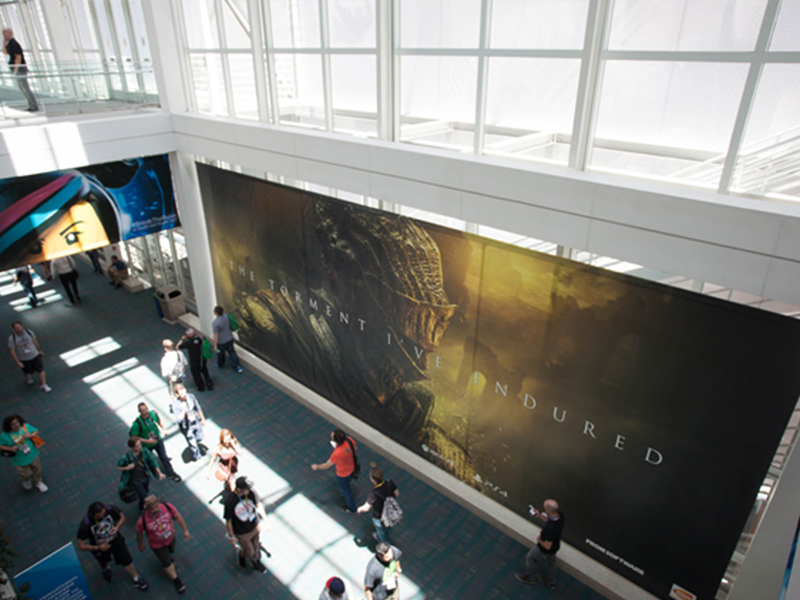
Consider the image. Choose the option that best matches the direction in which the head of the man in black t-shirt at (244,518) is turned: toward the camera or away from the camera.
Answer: toward the camera

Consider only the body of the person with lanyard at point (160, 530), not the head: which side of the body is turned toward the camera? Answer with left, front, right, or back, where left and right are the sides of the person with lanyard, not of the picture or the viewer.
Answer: front

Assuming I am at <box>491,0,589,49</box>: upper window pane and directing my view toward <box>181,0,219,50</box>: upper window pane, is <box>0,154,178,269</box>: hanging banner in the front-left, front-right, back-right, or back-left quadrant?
front-left

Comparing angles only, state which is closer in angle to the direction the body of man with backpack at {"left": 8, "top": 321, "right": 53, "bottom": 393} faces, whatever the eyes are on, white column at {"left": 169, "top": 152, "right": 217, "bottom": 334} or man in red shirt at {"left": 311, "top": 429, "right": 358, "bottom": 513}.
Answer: the man in red shirt

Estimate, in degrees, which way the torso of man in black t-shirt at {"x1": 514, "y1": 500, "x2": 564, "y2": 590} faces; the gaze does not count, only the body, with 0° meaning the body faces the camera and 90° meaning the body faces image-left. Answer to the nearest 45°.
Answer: approximately 90°

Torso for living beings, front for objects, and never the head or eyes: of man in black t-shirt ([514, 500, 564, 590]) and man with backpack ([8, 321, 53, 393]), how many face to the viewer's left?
1

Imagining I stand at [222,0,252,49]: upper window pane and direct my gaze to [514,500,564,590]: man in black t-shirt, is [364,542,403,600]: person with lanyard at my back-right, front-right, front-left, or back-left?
front-right

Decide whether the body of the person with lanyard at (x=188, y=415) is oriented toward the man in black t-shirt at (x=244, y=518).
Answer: yes

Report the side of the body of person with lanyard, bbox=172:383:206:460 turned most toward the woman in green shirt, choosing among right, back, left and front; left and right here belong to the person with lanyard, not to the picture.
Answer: right

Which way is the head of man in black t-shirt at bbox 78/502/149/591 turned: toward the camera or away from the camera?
toward the camera

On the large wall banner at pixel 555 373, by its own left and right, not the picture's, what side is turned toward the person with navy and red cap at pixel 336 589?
front
